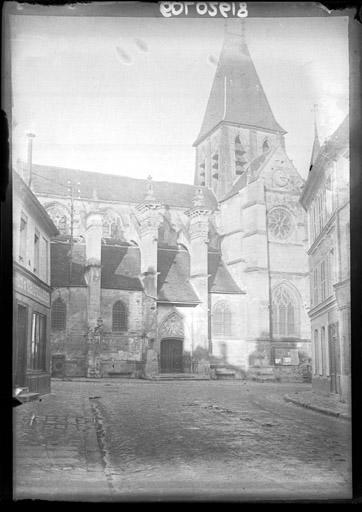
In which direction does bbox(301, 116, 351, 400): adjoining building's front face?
to the viewer's left

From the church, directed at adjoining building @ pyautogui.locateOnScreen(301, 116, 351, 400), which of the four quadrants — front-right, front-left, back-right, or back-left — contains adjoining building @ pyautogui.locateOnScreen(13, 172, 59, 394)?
front-right

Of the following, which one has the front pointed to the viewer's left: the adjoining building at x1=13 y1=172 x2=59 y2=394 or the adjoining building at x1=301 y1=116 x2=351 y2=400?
the adjoining building at x1=301 y1=116 x2=351 y2=400

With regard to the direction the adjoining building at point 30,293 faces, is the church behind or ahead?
ahead

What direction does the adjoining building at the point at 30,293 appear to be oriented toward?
to the viewer's right

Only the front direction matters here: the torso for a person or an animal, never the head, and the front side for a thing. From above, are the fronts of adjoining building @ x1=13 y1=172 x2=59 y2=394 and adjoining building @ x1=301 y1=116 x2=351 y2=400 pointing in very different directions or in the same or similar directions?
very different directions

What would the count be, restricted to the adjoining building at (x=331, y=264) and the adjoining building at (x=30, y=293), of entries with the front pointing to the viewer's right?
1

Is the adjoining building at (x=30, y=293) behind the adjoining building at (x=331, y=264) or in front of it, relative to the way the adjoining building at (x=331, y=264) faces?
in front

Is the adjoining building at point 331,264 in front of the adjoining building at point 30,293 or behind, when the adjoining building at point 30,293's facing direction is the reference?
in front
